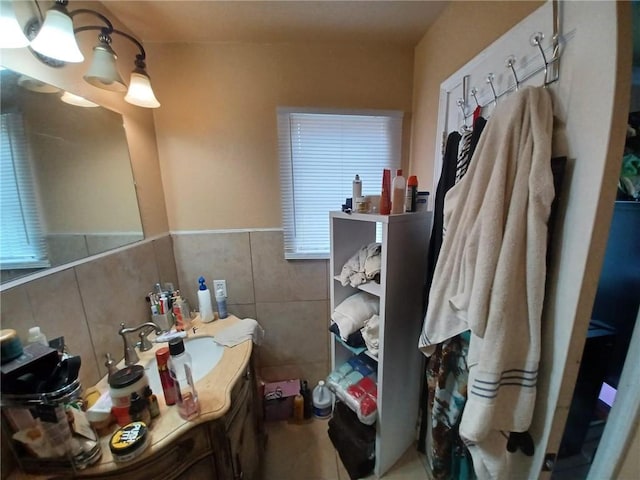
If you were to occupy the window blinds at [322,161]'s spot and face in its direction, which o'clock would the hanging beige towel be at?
The hanging beige towel is roughly at 11 o'clock from the window blinds.

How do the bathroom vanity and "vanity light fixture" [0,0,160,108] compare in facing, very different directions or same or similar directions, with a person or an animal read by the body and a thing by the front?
same or similar directions

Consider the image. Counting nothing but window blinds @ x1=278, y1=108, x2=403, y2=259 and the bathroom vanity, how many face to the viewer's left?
0

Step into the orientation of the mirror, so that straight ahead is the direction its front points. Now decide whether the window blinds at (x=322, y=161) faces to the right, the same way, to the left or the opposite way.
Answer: to the right

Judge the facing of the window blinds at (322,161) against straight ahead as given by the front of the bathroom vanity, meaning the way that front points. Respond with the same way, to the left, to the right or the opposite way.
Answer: to the right

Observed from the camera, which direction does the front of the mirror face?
facing the viewer and to the right of the viewer

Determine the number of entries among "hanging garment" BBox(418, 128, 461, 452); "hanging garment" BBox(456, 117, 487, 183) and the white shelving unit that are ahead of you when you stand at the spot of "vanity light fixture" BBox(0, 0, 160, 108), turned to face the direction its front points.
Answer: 3

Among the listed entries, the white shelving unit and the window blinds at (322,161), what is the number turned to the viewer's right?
0

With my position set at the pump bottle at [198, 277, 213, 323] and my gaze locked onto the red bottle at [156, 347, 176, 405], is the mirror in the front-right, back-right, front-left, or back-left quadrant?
front-right

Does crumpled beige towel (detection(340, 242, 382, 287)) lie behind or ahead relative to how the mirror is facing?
ahead

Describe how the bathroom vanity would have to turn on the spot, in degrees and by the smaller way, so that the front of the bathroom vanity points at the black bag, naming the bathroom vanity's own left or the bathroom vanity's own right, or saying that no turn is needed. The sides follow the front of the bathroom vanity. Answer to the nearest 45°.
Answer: approximately 45° to the bathroom vanity's own left

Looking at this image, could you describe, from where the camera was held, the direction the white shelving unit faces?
facing the viewer and to the left of the viewer

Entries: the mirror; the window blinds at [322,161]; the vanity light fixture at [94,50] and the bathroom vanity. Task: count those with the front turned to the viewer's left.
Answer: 0

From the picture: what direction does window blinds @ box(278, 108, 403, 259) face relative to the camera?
toward the camera

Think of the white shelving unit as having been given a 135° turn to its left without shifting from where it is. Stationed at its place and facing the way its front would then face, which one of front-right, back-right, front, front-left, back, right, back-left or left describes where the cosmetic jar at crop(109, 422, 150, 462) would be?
back-right
